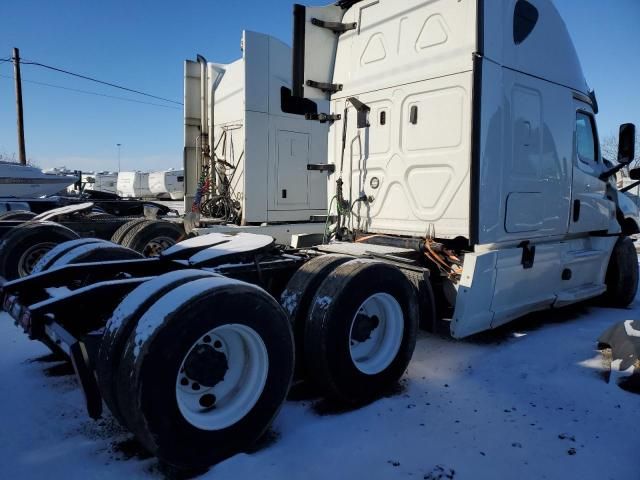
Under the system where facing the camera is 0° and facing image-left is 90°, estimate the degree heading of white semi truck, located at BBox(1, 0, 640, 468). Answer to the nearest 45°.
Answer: approximately 225°

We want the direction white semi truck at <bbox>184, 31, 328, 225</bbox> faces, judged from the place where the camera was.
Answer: facing away from the viewer and to the right of the viewer

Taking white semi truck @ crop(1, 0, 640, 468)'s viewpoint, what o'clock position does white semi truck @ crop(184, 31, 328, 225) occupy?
white semi truck @ crop(184, 31, 328, 225) is roughly at 10 o'clock from white semi truck @ crop(1, 0, 640, 468).

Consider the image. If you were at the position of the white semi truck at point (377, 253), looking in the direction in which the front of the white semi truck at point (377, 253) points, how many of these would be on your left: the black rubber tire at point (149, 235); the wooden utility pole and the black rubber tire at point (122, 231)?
3

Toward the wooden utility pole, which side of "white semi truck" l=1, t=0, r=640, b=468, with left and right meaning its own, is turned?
left

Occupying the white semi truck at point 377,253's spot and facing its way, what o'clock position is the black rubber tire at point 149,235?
The black rubber tire is roughly at 9 o'clock from the white semi truck.

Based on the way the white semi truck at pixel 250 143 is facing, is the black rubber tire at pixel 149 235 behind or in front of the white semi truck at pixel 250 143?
behind
